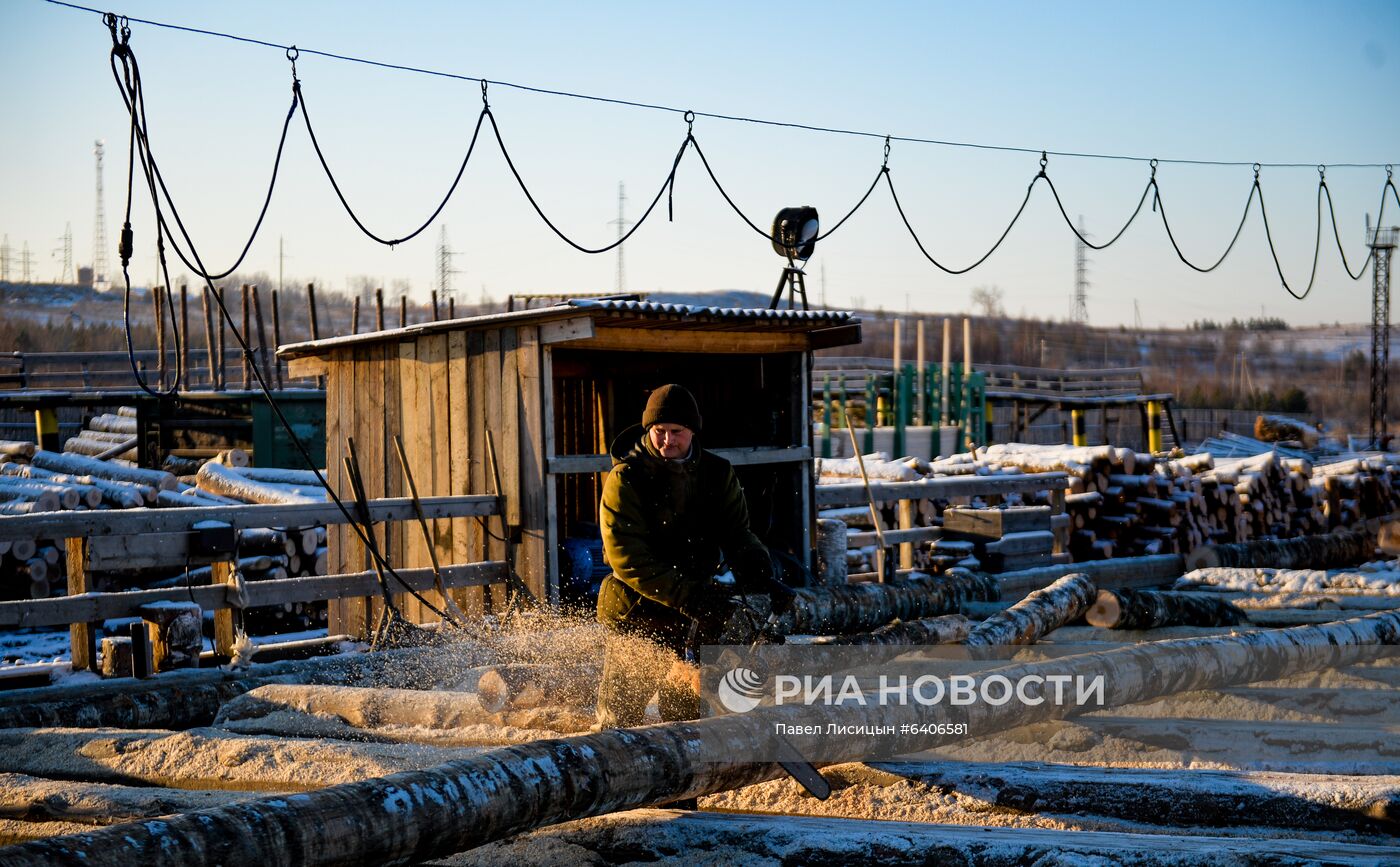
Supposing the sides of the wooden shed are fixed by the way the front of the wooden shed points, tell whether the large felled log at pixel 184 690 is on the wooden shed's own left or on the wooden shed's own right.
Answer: on the wooden shed's own right

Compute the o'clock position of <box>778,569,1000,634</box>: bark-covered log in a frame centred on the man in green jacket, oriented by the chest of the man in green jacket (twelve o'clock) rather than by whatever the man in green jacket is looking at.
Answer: The bark-covered log is roughly at 8 o'clock from the man in green jacket.

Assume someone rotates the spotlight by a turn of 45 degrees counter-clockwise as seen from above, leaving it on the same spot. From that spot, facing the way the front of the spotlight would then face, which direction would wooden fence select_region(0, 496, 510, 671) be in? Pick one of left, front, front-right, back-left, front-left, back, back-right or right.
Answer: back-right

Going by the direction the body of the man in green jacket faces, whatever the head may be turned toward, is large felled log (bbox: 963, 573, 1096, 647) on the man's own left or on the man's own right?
on the man's own left

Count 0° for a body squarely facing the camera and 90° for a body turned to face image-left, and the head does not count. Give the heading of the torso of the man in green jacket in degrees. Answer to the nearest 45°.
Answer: approximately 315°

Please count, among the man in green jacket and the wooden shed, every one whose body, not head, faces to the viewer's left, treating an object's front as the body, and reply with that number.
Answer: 0

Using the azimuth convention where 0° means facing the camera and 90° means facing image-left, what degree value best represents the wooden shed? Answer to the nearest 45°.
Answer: approximately 315°
